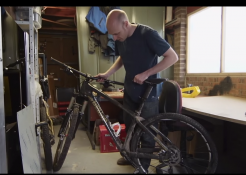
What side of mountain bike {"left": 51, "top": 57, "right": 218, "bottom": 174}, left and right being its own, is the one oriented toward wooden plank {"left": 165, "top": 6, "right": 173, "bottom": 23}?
right

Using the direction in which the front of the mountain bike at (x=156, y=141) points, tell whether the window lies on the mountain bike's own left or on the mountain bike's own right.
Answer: on the mountain bike's own right

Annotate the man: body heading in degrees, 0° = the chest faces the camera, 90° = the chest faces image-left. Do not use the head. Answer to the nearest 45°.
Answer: approximately 45°

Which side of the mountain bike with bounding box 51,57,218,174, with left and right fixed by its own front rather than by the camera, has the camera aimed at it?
left

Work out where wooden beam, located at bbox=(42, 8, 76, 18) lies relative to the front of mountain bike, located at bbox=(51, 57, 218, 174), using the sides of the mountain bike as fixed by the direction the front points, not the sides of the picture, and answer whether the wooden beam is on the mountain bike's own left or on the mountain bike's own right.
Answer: on the mountain bike's own right

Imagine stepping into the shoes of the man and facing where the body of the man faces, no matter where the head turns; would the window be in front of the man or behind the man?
behind

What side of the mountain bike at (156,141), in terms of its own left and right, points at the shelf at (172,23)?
right
